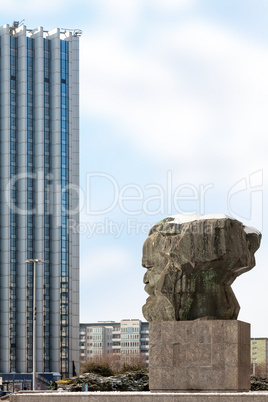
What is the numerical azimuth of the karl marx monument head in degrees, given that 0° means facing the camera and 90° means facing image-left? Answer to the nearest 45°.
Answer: approximately 90°
